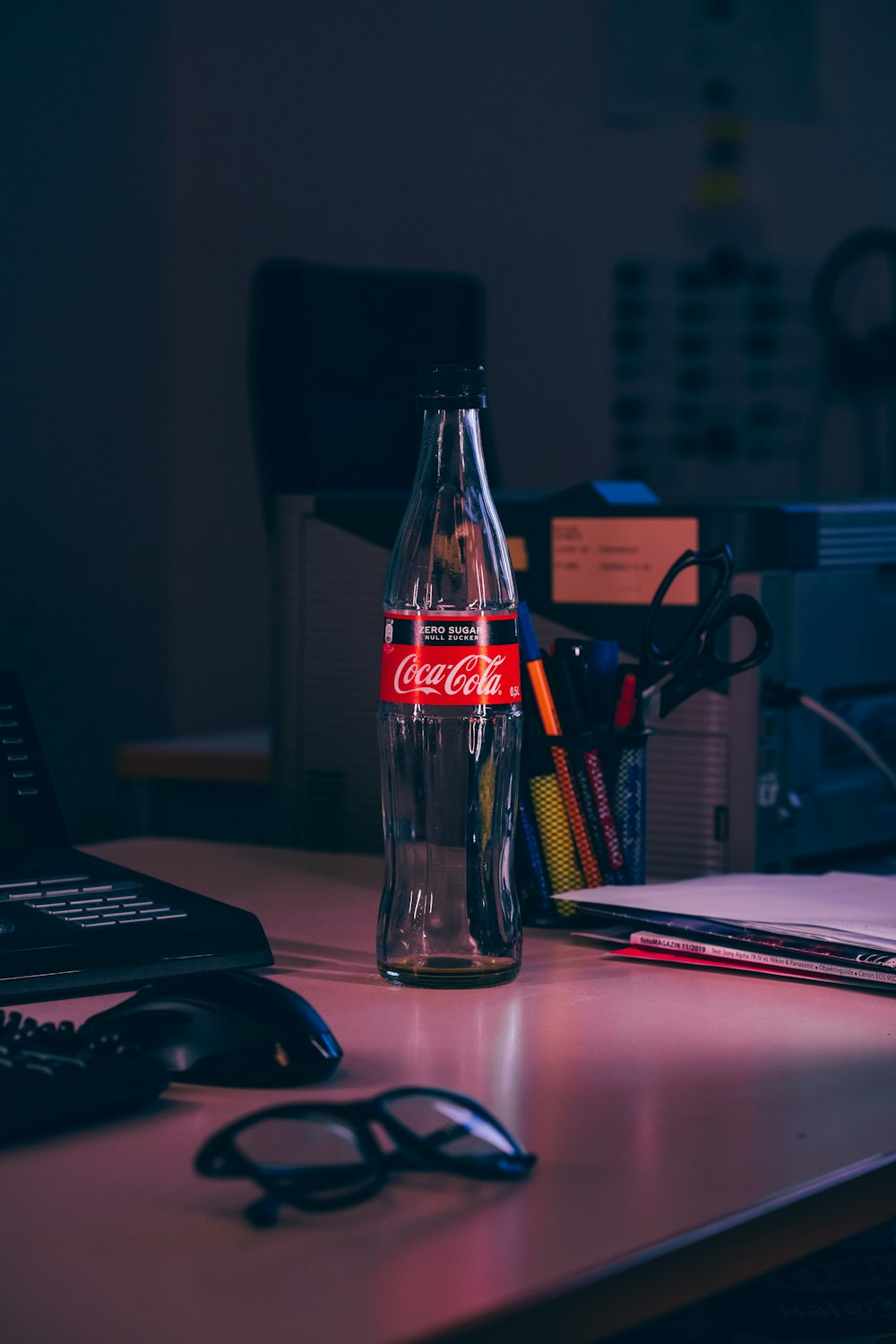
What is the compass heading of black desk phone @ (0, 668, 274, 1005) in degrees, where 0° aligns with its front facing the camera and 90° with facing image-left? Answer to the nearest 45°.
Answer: approximately 315°

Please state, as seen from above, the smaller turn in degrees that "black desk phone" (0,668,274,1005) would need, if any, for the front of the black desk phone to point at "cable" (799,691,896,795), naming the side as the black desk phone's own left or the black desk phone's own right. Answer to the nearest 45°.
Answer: approximately 90° to the black desk phone's own left
